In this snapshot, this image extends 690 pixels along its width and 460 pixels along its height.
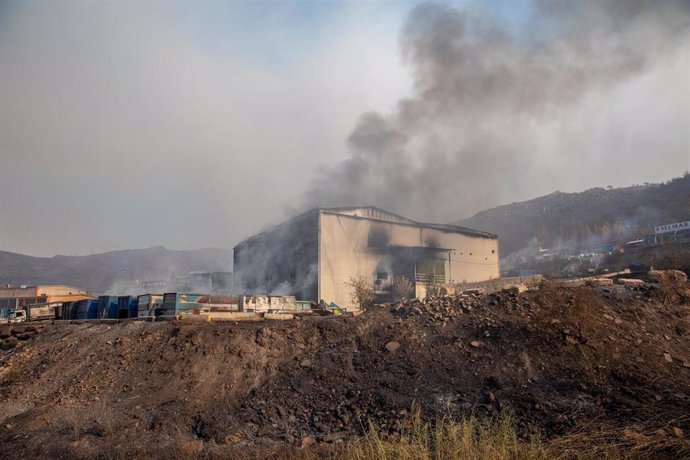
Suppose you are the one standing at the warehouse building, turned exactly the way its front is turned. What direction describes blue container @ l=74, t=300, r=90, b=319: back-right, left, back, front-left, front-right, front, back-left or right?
right

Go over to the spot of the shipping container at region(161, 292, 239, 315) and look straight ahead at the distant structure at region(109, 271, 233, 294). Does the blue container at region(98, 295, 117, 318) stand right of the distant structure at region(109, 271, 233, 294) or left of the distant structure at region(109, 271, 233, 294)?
left

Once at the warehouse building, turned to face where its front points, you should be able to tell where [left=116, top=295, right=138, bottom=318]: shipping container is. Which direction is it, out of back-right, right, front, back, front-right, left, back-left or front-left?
right

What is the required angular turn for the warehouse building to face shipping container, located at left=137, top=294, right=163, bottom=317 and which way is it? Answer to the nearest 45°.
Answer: approximately 90° to its right

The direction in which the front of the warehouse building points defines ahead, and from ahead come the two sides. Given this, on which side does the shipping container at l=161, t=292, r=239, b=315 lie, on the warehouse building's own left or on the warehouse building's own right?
on the warehouse building's own right

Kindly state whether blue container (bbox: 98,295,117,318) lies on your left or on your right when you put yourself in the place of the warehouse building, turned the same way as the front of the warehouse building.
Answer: on your right

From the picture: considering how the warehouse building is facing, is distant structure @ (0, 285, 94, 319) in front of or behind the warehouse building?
behind

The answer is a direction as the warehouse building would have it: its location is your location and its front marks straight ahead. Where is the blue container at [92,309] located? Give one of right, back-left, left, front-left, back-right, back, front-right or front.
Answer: right

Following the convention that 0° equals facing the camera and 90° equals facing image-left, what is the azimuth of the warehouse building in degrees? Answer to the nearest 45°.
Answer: approximately 315°

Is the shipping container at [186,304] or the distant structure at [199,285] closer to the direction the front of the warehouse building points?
the shipping container
